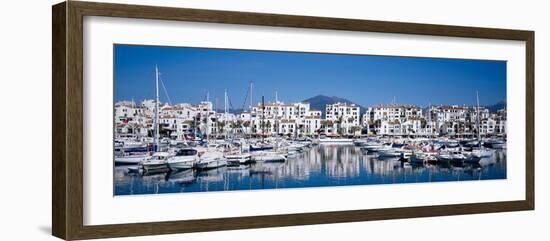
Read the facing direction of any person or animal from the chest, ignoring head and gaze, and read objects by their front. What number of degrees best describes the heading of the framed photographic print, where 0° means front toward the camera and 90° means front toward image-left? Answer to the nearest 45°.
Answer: approximately 315°
